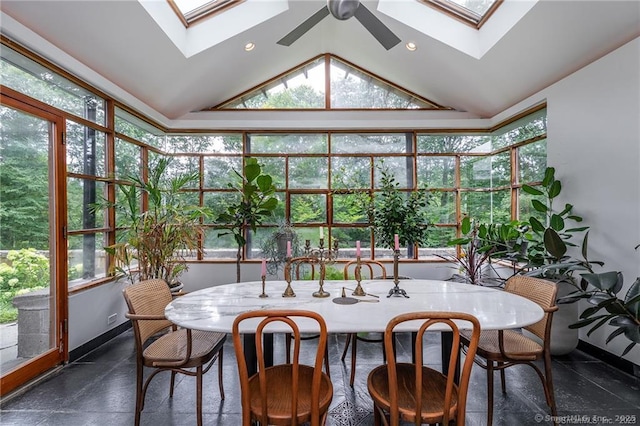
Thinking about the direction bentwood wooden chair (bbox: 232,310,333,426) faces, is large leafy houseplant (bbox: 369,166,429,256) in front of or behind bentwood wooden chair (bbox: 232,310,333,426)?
in front

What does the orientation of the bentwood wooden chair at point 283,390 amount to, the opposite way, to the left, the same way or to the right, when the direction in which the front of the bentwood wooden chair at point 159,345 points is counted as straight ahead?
to the left

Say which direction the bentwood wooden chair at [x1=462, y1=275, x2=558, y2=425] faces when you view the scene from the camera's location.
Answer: facing the viewer and to the left of the viewer

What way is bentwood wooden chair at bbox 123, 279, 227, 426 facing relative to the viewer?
to the viewer's right

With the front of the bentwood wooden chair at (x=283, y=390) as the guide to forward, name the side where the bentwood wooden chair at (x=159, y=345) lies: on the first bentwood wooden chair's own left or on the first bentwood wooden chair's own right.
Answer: on the first bentwood wooden chair's own left

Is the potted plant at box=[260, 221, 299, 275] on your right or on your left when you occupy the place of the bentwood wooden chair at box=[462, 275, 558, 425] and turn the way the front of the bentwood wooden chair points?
on your right

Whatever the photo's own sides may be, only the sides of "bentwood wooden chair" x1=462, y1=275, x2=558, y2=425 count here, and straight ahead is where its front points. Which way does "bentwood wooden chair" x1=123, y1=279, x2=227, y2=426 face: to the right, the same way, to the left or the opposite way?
the opposite way

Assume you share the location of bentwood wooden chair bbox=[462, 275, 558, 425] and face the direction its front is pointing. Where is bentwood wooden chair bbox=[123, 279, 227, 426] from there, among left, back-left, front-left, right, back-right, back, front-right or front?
front

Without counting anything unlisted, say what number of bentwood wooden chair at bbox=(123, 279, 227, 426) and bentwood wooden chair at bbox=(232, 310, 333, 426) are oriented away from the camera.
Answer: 1

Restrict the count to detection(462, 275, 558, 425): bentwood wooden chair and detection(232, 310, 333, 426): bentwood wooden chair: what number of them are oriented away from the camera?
1

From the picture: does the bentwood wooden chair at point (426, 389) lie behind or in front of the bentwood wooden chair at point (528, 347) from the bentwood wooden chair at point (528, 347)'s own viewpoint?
in front

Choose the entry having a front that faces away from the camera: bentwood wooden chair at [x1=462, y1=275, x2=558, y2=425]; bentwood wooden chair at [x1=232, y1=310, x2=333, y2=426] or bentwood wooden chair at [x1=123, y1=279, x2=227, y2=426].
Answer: bentwood wooden chair at [x1=232, y1=310, x2=333, y2=426]

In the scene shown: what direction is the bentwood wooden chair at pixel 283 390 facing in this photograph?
away from the camera

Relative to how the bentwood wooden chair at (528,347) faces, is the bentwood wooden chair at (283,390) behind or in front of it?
in front
